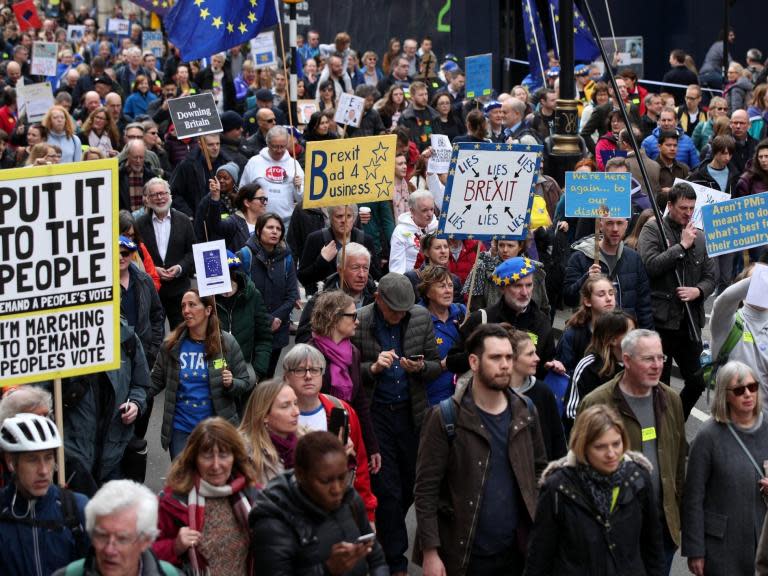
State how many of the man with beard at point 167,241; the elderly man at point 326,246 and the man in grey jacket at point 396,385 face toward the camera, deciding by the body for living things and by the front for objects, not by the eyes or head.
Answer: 3

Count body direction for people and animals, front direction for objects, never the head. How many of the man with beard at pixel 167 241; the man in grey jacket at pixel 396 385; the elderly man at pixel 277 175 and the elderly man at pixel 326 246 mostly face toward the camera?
4

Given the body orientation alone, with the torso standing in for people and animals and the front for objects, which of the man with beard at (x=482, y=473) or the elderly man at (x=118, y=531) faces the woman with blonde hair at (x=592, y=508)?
the man with beard

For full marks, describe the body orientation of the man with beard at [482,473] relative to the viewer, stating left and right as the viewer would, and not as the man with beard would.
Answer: facing the viewer and to the right of the viewer

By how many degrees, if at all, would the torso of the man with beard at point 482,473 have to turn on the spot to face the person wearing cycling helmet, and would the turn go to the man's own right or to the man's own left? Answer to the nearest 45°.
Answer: approximately 90° to the man's own right

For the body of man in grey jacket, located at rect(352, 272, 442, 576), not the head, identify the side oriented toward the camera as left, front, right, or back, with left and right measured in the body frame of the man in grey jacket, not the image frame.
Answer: front

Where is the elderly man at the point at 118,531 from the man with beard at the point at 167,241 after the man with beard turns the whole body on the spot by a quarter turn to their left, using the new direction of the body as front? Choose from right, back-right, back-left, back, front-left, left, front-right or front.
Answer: right

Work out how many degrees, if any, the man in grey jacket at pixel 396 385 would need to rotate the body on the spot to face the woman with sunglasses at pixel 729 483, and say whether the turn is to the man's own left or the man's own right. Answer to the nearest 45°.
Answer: approximately 45° to the man's own left

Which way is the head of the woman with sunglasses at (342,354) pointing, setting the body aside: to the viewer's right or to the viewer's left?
to the viewer's right

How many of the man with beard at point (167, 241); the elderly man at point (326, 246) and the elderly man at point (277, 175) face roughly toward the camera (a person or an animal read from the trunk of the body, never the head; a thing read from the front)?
3

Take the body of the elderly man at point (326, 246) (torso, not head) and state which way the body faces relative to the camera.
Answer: toward the camera

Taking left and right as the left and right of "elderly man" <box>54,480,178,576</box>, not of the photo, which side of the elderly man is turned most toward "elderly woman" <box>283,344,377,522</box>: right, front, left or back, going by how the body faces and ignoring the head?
back

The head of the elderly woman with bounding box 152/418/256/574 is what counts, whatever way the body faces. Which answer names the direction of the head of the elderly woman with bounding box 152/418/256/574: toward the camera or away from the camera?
toward the camera

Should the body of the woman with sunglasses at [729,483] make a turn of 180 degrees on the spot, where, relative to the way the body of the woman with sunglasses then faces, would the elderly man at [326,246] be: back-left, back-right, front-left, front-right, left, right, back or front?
front

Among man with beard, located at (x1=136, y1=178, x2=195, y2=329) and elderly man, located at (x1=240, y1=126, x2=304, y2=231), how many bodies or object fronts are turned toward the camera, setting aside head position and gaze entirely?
2

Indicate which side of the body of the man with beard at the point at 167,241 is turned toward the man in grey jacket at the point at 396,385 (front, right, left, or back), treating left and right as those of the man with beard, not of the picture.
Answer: front

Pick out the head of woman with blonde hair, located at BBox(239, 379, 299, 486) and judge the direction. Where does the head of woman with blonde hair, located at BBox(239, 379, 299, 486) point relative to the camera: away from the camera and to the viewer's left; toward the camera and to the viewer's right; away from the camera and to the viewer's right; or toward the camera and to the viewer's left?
toward the camera and to the viewer's right

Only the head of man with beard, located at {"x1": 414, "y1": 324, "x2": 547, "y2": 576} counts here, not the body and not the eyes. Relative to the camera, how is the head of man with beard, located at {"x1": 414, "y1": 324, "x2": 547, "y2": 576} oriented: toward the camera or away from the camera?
toward the camera

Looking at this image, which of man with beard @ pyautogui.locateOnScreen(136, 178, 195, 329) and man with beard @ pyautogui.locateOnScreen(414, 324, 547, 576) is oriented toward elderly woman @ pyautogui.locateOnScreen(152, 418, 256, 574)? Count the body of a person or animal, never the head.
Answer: man with beard @ pyautogui.locateOnScreen(136, 178, 195, 329)

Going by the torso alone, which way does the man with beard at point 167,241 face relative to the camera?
toward the camera
